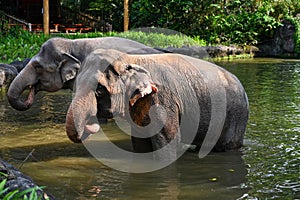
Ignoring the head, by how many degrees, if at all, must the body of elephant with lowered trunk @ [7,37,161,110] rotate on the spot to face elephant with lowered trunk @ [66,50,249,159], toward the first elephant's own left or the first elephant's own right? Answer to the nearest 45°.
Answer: approximately 135° to the first elephant's own left

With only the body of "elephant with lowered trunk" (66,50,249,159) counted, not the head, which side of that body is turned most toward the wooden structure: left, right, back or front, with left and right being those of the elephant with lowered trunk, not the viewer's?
right

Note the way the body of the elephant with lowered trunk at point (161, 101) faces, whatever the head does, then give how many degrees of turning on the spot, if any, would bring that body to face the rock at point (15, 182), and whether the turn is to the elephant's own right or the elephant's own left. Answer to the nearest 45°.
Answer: approximately 45° to the elephant's own left

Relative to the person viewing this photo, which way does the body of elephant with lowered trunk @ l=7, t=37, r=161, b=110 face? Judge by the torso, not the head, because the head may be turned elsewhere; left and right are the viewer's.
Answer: facing to the left of the viewer

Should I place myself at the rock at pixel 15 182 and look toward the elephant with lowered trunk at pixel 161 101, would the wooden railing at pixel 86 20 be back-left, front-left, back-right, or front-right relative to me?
front-left

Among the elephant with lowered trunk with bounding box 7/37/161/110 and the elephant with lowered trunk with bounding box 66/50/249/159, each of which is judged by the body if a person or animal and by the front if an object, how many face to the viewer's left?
2

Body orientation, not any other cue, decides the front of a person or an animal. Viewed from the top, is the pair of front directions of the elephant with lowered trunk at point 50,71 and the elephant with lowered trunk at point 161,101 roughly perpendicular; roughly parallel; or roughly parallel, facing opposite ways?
roughly parallel

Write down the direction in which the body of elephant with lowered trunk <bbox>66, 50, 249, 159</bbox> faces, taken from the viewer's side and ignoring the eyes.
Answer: to the viewer's left

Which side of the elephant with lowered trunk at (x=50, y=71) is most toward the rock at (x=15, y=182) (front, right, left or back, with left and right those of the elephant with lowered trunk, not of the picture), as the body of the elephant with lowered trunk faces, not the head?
left
